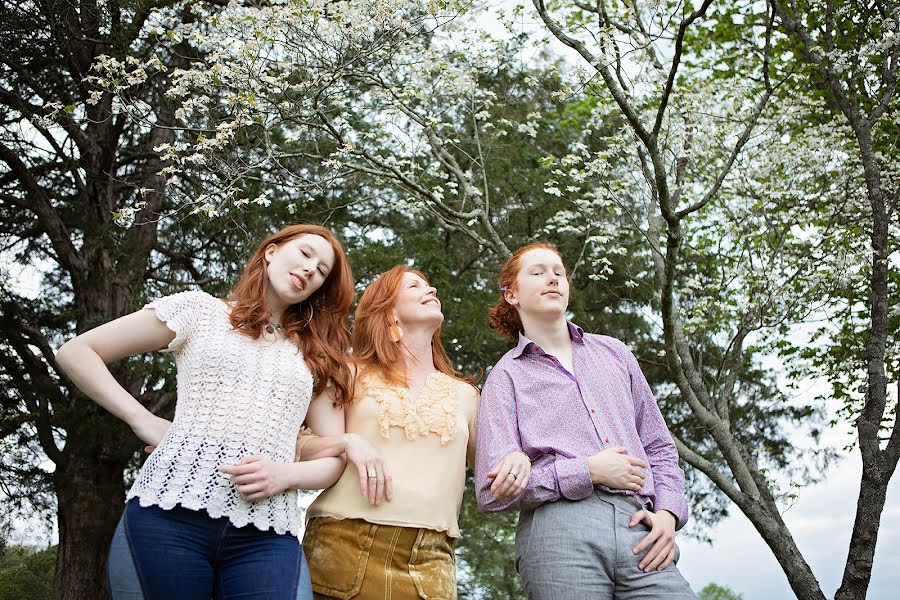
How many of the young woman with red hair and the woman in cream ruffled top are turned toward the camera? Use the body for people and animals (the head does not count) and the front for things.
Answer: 2

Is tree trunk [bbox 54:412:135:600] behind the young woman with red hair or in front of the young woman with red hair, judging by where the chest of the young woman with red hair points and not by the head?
behind

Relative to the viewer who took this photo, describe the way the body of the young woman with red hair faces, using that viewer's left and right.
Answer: facing the viewer

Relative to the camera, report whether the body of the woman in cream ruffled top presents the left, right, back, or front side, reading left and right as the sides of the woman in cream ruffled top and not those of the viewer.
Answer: front

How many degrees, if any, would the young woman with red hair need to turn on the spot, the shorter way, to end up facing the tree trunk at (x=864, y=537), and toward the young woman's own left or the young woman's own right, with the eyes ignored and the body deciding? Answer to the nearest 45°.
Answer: approximately 135° to the young woman's own left

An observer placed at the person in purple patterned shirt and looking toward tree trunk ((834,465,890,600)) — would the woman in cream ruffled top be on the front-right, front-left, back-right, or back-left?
back-left

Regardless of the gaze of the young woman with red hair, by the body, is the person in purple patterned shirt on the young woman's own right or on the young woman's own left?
on the young woman's own left

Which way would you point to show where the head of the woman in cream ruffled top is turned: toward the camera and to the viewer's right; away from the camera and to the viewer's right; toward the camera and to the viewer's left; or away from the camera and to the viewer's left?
toward the camera and to the viewer's right
